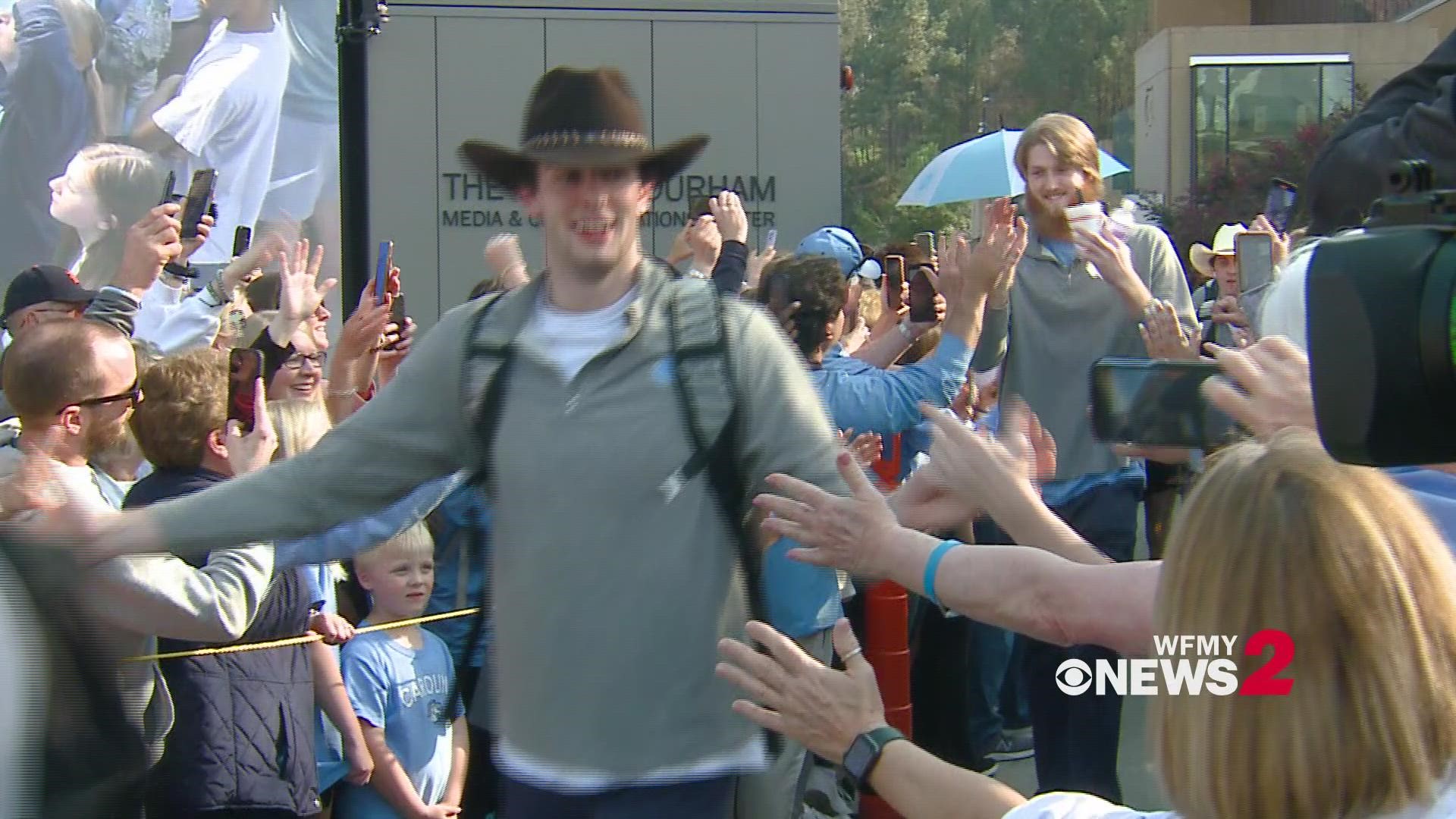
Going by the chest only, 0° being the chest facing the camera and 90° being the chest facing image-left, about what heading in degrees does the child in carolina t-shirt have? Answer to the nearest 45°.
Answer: approximately 315°

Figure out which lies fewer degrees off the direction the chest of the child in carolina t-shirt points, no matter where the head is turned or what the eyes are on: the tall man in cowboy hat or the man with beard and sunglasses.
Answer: the tall man in cowboy hat

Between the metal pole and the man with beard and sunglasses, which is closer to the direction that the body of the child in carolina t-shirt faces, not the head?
the man with beard and sunglasses

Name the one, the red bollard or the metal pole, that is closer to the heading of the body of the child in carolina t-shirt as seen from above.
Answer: the red bollard

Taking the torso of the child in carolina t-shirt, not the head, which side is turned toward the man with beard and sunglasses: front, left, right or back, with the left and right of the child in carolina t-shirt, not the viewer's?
right

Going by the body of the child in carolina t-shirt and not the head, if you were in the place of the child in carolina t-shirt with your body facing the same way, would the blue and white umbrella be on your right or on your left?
on your left

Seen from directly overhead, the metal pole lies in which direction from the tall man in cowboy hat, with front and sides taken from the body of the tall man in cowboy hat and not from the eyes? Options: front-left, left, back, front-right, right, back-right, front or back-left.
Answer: back

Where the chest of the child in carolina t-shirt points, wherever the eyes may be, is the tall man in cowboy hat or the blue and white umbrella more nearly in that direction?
the tall man in cowboy hat

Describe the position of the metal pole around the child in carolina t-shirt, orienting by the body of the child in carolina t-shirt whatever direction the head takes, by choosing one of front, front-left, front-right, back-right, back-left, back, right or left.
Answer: back-left

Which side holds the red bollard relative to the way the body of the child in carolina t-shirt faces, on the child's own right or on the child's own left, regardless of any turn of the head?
on the child's own left
